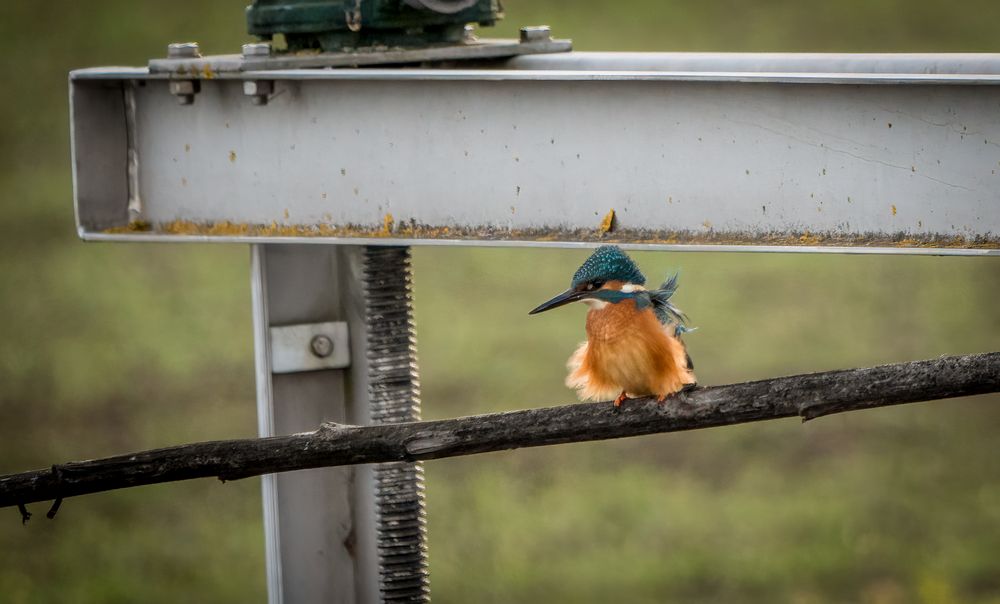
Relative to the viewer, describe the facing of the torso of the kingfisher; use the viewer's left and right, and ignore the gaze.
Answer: facing the viewer and to the left of the viewer

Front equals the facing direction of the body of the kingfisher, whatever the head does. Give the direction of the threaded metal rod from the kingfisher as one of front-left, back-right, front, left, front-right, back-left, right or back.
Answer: front-right
